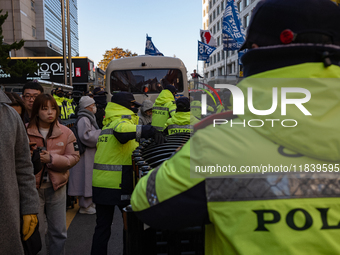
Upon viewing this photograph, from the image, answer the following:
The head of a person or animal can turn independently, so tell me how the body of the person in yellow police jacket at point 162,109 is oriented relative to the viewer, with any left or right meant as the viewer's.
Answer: facing away from the viewer and to the right of the viewer

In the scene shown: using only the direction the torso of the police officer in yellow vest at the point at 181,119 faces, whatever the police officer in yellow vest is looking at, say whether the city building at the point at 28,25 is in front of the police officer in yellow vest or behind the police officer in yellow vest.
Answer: in front

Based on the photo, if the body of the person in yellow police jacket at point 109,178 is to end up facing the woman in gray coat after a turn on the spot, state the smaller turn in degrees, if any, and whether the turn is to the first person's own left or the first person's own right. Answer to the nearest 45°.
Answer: approximately 45° to the first person's own left

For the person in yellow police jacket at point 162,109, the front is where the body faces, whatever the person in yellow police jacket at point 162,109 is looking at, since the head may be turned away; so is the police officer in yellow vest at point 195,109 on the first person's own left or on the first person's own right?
on the first person's own right

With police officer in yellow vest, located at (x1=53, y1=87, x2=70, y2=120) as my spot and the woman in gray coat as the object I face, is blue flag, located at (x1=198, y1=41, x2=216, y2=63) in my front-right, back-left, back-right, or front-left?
back-left

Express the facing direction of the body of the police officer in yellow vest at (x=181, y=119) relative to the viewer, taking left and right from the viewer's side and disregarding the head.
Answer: facing away from the viewer

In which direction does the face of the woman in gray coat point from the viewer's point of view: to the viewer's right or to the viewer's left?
to the viewer's right
